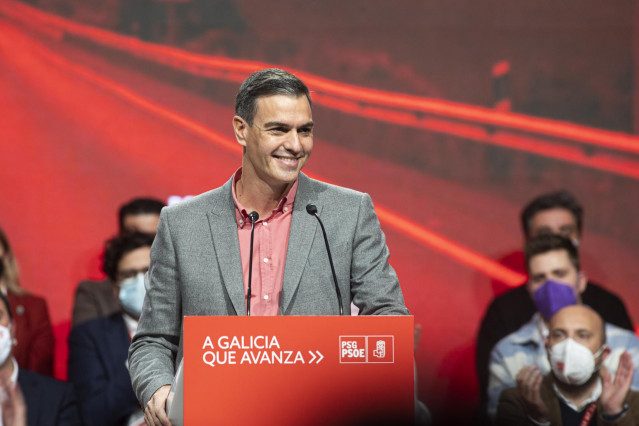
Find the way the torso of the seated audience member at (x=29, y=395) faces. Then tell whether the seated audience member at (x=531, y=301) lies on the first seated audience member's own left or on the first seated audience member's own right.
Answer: on the first seated audience member's own left

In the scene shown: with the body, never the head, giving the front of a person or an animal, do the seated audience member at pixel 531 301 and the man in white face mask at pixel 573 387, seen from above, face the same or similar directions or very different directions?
same or similar directions

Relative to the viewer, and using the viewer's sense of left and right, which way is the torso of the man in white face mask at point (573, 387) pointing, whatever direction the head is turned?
facing the viewer

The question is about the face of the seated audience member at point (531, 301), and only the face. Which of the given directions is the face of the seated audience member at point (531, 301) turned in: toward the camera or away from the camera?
toward the camera

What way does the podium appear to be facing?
toward the camera

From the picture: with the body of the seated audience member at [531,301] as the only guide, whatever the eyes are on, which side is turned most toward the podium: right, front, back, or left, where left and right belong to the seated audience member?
front

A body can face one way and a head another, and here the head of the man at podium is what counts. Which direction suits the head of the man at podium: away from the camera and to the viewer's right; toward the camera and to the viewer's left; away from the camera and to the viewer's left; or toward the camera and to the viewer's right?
toward the camera and to the viewer's right

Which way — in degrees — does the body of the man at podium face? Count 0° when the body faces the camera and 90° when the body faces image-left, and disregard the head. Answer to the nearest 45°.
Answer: approximately 0°

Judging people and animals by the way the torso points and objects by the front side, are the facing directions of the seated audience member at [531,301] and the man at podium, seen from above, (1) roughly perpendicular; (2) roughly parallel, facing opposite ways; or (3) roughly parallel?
roughly parallel
